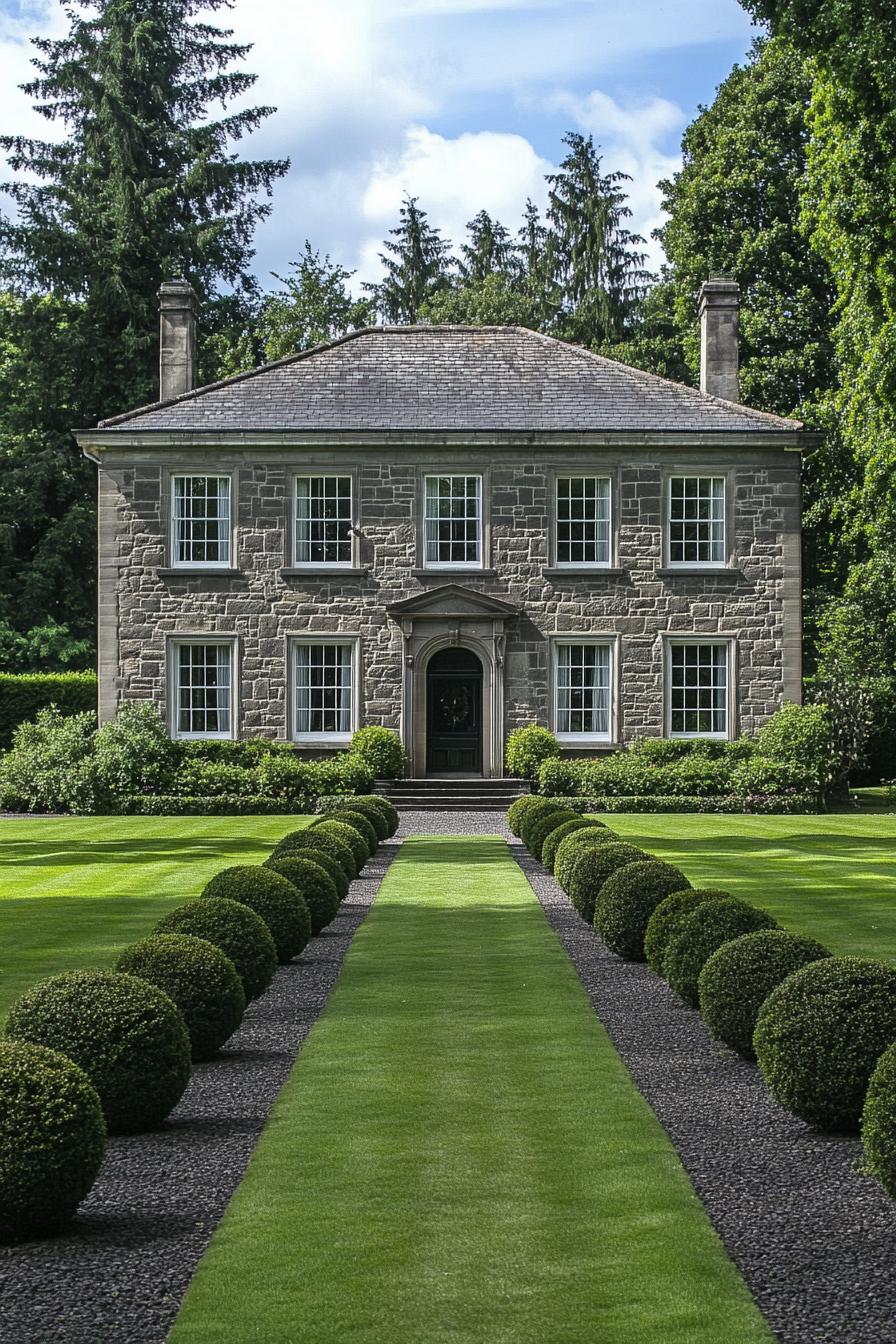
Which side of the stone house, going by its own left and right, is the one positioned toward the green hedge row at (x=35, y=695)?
right

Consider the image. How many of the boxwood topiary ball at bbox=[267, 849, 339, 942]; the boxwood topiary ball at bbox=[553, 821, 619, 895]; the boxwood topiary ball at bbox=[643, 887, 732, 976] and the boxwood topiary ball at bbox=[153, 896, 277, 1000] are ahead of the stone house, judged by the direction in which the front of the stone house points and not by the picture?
4

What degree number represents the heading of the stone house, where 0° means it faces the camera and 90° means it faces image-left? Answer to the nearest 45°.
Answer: approximately 0°

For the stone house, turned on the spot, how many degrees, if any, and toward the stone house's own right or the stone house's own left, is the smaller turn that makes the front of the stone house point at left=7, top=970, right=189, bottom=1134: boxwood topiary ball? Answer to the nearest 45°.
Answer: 0° — it already faces it

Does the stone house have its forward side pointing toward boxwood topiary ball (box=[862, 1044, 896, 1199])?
yes

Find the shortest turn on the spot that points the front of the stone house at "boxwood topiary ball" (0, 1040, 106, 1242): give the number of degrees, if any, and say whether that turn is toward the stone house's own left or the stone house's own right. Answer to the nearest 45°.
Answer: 0° — it already faces it

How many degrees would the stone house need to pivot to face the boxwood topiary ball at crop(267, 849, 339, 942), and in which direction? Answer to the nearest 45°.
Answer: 0° — it already faces it

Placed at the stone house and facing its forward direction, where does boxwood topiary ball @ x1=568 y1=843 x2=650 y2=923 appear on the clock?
The boxwood topiary ball is roughly at 12 o'clock from the stone house.

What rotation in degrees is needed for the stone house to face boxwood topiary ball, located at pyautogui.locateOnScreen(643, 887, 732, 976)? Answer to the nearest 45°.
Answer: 0° — it already faces it

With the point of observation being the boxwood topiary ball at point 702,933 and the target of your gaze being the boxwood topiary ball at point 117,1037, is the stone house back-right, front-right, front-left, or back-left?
back-right
